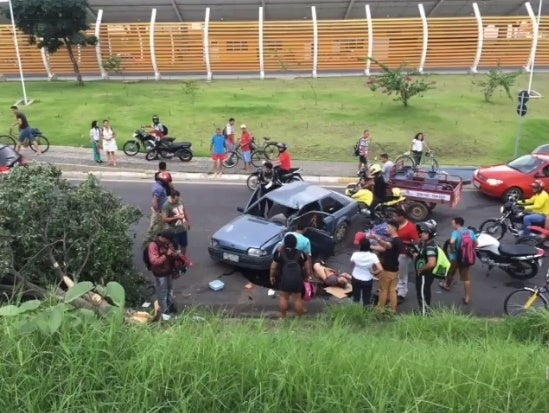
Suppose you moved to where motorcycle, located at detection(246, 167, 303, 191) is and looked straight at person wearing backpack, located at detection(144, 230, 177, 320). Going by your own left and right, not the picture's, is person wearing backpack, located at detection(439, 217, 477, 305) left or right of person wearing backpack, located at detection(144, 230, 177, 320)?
left

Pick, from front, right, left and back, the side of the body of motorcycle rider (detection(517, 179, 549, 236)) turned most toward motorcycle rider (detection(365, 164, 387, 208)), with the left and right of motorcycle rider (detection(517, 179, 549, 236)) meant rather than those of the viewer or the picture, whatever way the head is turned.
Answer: front

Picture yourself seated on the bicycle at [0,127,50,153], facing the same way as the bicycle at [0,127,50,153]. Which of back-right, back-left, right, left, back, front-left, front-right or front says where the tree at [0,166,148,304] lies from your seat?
left

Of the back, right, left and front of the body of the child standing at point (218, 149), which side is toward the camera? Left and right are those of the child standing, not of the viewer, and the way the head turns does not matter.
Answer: front

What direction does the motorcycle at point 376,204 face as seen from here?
to the viewer's left

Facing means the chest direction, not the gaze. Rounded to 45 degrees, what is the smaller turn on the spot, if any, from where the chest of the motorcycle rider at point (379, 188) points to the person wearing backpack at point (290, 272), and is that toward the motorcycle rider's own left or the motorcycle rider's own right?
approximately 90° to the motorcycle rider's own left

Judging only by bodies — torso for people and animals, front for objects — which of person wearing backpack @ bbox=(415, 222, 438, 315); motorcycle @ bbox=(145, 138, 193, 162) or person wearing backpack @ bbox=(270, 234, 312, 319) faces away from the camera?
person wearing backpack @ bbox=(270, 234, 312, 319)

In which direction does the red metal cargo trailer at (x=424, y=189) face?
to the viewer's left

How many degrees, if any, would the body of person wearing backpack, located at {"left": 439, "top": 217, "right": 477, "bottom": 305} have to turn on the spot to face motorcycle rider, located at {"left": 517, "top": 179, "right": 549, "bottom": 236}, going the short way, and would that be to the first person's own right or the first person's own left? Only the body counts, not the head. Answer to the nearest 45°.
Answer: approximately 90° to the first person's own right

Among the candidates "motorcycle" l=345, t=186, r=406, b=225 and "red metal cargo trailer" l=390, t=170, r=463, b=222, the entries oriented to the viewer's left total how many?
2

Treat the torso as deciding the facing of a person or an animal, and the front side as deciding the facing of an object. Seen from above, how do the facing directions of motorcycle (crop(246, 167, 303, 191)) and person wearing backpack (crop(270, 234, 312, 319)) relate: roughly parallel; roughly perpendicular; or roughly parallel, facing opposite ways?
roughly perpendicular

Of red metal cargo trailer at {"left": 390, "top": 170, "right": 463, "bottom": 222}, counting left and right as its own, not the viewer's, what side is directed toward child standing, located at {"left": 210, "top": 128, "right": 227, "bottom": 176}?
front

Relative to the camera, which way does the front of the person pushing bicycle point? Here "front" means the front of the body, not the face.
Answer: to the viewer's left

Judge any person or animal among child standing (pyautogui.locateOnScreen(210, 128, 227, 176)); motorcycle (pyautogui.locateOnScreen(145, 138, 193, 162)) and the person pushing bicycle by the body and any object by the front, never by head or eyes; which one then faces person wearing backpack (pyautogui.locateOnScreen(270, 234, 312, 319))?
the child standing
